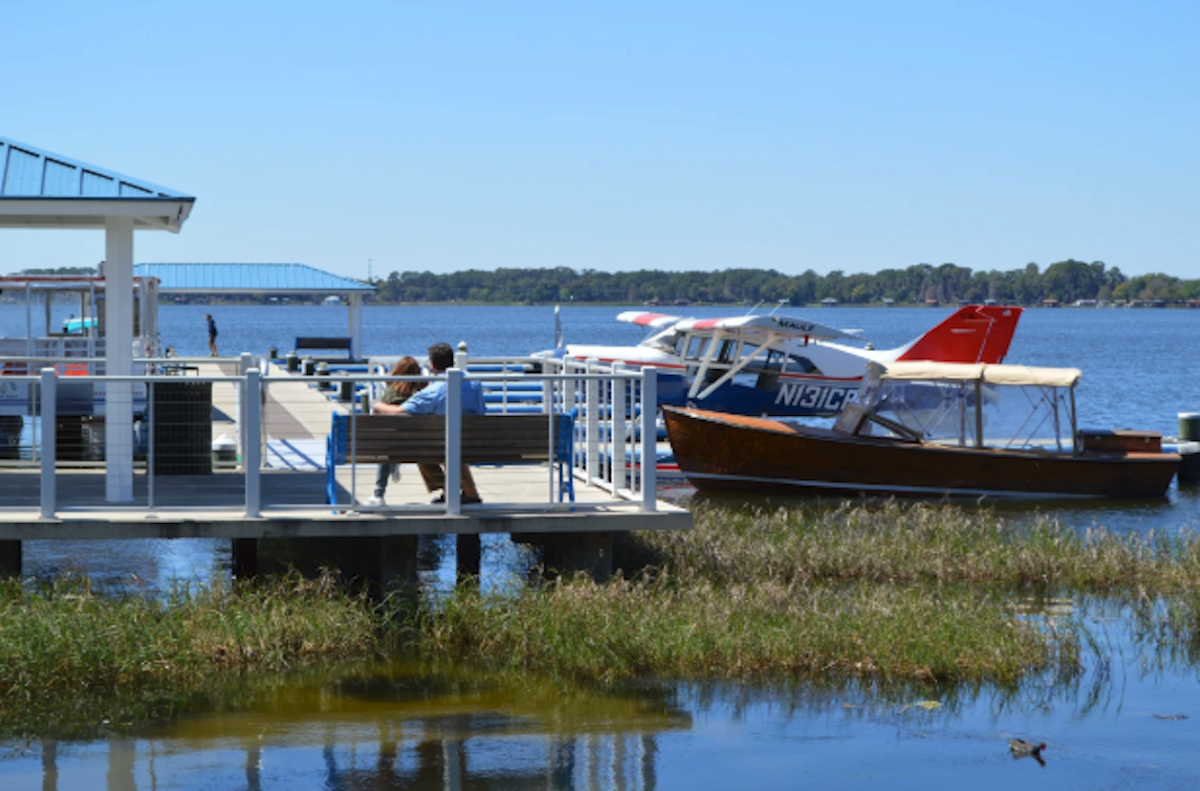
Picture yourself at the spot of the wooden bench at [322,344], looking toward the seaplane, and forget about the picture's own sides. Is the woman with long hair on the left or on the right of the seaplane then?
right

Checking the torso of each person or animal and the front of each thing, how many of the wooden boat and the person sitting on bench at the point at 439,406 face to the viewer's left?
1

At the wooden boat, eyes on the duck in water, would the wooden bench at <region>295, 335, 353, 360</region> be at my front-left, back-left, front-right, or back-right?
back-right

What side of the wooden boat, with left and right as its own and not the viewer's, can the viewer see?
left

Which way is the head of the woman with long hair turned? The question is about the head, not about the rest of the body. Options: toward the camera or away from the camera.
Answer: away from the camera

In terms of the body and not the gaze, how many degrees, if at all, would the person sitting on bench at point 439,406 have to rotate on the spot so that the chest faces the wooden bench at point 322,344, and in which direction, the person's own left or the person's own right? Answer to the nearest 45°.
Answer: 0° — they already face it

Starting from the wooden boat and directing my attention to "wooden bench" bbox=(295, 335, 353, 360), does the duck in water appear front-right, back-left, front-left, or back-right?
back-left

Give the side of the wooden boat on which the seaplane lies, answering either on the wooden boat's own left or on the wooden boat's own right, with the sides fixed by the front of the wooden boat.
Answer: on the wooden boat's own right

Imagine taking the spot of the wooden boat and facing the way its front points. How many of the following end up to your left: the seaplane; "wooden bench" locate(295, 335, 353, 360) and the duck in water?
1

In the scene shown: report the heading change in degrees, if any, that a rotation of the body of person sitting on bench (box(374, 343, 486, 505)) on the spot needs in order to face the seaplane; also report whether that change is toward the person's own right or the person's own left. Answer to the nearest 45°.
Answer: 0° — they already face it

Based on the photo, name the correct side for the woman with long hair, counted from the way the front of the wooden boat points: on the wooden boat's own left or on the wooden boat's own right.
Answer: on the wooden boat's own left

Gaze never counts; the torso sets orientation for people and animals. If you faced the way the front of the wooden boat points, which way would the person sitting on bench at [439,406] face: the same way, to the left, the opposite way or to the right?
to the right

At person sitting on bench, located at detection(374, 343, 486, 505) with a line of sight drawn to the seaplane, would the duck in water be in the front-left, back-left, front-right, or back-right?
back-right

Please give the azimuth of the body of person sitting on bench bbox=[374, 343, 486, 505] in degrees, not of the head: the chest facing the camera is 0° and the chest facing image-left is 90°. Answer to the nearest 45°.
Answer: approximately 180°
